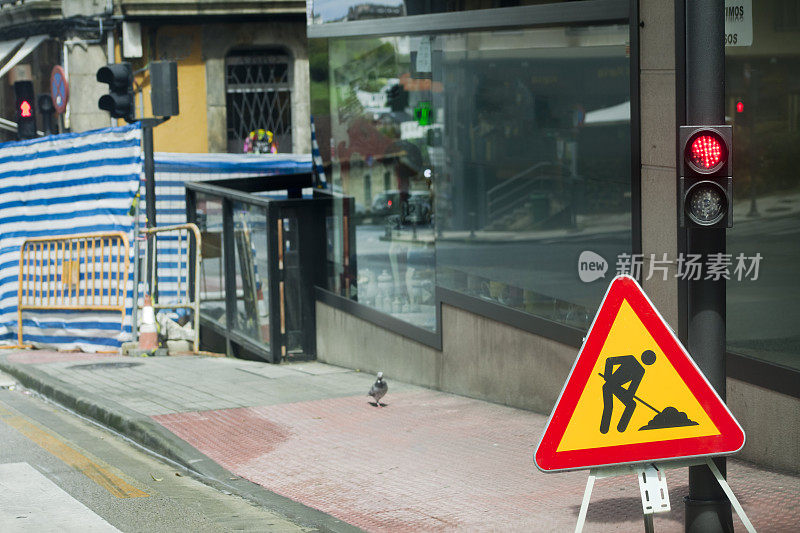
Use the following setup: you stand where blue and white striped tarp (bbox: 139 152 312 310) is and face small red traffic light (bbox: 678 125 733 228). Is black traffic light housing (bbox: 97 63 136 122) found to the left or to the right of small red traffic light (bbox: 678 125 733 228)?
right

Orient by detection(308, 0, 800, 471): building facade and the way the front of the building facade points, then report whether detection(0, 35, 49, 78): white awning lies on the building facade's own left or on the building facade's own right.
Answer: on the building facade's own right

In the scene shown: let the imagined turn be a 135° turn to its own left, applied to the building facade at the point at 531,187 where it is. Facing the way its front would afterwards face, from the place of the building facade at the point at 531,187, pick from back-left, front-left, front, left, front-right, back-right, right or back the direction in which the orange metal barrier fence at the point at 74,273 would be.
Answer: back-left

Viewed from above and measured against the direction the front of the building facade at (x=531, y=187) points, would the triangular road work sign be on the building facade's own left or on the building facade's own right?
on the building facade's own left

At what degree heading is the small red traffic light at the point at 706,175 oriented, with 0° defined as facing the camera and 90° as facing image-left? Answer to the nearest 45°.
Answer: approximately 0°

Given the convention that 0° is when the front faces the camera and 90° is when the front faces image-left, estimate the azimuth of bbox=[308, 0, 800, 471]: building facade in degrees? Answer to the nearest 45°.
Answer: approximately 45°

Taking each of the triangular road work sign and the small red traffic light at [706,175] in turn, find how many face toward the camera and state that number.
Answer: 2

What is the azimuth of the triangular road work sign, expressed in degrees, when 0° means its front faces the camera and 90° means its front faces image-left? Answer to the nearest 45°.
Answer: approximately 0°
